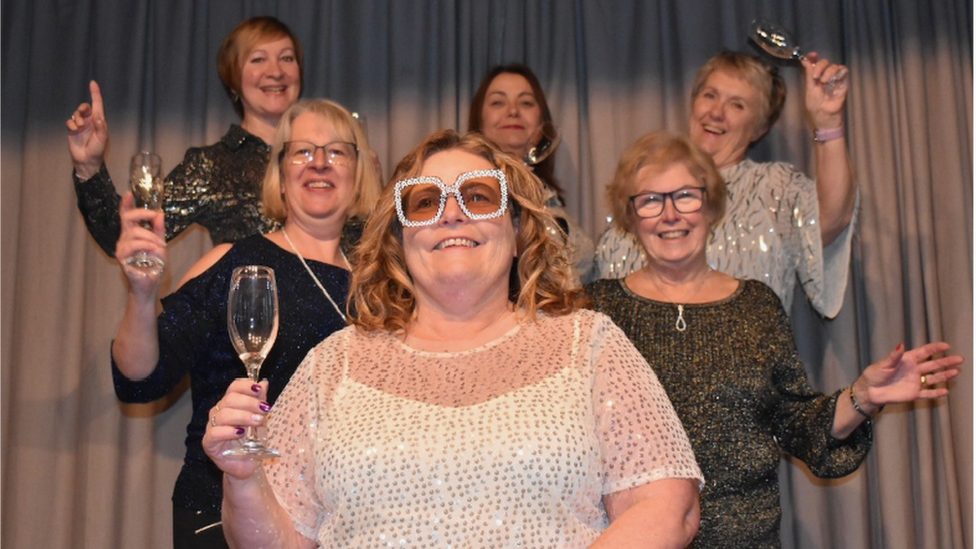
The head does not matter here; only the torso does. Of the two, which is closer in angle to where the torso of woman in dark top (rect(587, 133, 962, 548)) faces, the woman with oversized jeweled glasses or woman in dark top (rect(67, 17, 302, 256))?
the woman with oversized jeweled glasses

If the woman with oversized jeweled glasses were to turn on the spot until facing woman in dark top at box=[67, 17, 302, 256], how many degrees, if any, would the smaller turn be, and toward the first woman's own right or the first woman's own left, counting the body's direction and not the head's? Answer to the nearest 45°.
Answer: approximately 135° to the first woman's own right

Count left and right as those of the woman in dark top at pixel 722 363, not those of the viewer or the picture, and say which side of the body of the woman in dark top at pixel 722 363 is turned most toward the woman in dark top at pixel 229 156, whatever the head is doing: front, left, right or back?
right

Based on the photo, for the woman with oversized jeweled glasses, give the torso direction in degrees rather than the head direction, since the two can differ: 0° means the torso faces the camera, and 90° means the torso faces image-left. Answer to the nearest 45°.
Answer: approximately 0°

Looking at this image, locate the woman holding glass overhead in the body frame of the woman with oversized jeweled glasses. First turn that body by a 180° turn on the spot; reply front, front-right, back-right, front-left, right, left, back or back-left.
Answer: front-right

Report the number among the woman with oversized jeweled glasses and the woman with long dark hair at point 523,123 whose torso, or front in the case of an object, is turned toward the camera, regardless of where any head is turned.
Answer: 2

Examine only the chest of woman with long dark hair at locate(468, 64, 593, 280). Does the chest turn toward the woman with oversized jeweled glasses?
yes

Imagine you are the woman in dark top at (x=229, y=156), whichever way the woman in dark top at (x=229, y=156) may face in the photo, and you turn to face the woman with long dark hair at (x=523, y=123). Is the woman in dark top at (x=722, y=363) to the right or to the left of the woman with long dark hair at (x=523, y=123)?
right
